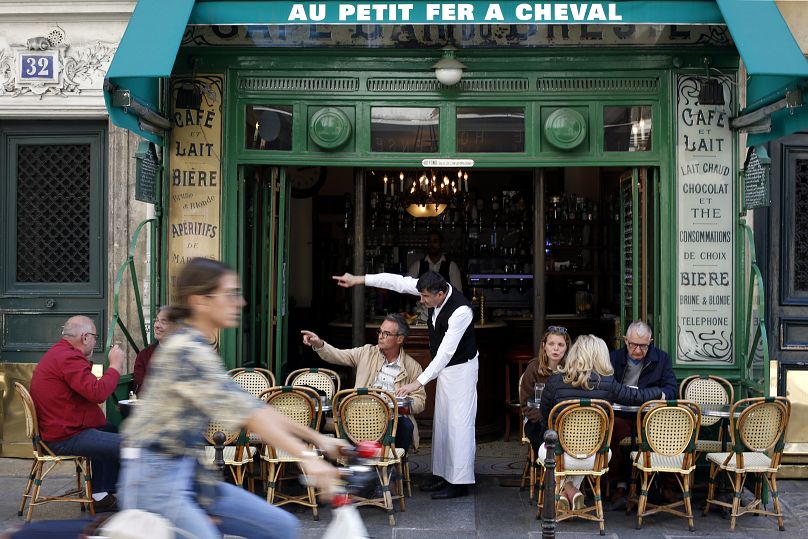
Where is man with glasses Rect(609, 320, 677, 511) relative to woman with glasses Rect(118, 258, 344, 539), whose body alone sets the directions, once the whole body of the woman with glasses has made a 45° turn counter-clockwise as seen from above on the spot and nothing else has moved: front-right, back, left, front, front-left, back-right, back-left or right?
front

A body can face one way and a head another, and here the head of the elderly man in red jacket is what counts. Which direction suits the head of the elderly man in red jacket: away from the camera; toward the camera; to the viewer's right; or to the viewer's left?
to the viewer's right

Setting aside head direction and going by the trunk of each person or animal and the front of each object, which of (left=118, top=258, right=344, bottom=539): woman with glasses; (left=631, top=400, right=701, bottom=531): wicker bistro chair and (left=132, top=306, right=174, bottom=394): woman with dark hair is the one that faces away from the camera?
the wicker bistro chair

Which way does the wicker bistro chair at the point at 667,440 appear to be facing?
away from the camera

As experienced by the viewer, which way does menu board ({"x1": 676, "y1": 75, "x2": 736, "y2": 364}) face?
facing the viewer

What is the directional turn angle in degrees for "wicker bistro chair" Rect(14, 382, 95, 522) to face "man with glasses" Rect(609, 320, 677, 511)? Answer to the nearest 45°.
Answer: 0° — it already faces them

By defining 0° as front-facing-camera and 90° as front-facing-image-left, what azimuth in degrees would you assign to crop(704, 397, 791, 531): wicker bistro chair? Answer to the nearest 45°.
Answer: approximately 135°

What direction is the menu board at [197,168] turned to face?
toward the camera

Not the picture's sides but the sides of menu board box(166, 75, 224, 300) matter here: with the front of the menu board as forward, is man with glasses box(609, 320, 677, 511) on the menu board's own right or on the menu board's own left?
on the menu board's own left

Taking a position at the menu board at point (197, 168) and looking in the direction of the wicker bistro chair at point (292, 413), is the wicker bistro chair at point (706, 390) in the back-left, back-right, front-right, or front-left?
front-left

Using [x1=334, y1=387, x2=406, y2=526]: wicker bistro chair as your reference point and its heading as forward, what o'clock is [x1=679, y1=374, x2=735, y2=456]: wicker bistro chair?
[x1=679, y1=374, x2=735, y2=456]: wicker bistro chair is roughly at 1 o'clock from [x1=334, y1=387, x2=406, y2=526]: wicker bistro chair.

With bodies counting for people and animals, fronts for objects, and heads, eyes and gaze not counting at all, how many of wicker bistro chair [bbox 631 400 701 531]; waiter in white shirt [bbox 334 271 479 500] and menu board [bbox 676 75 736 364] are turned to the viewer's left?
1

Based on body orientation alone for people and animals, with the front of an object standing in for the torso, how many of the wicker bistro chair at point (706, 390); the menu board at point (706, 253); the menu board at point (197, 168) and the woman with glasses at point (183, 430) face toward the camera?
3

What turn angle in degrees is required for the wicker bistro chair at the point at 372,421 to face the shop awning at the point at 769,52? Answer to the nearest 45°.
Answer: approximately 45° to its right

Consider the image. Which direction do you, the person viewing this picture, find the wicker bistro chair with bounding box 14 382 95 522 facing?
facing to the right of the viewer

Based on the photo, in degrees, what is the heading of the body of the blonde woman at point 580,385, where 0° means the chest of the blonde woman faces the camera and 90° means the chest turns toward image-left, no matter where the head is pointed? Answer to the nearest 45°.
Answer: approximately 180°

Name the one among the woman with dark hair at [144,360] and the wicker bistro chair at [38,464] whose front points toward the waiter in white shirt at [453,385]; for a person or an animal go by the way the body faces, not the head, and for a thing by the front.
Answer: the wicker bistro chair
